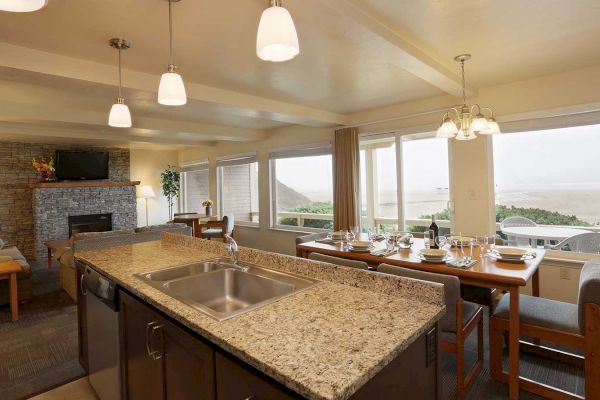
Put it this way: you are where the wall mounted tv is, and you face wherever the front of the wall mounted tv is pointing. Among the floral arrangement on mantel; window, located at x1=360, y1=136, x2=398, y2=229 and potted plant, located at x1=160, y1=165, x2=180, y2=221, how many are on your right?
1

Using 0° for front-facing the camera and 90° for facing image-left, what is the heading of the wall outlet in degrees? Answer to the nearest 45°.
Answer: approximately 0°

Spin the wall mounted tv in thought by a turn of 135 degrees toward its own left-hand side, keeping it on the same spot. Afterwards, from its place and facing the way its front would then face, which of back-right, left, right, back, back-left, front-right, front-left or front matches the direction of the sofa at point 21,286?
back-right

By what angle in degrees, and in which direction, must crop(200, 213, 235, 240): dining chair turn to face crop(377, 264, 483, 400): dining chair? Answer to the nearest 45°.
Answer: approximately 90° to its left

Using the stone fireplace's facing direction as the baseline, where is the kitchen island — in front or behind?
in front

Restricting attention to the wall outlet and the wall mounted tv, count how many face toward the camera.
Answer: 2

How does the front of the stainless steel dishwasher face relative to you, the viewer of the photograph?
facing the viewer and to the left of the viewer

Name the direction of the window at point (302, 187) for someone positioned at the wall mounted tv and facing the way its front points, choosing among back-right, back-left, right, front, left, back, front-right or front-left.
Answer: front-left
